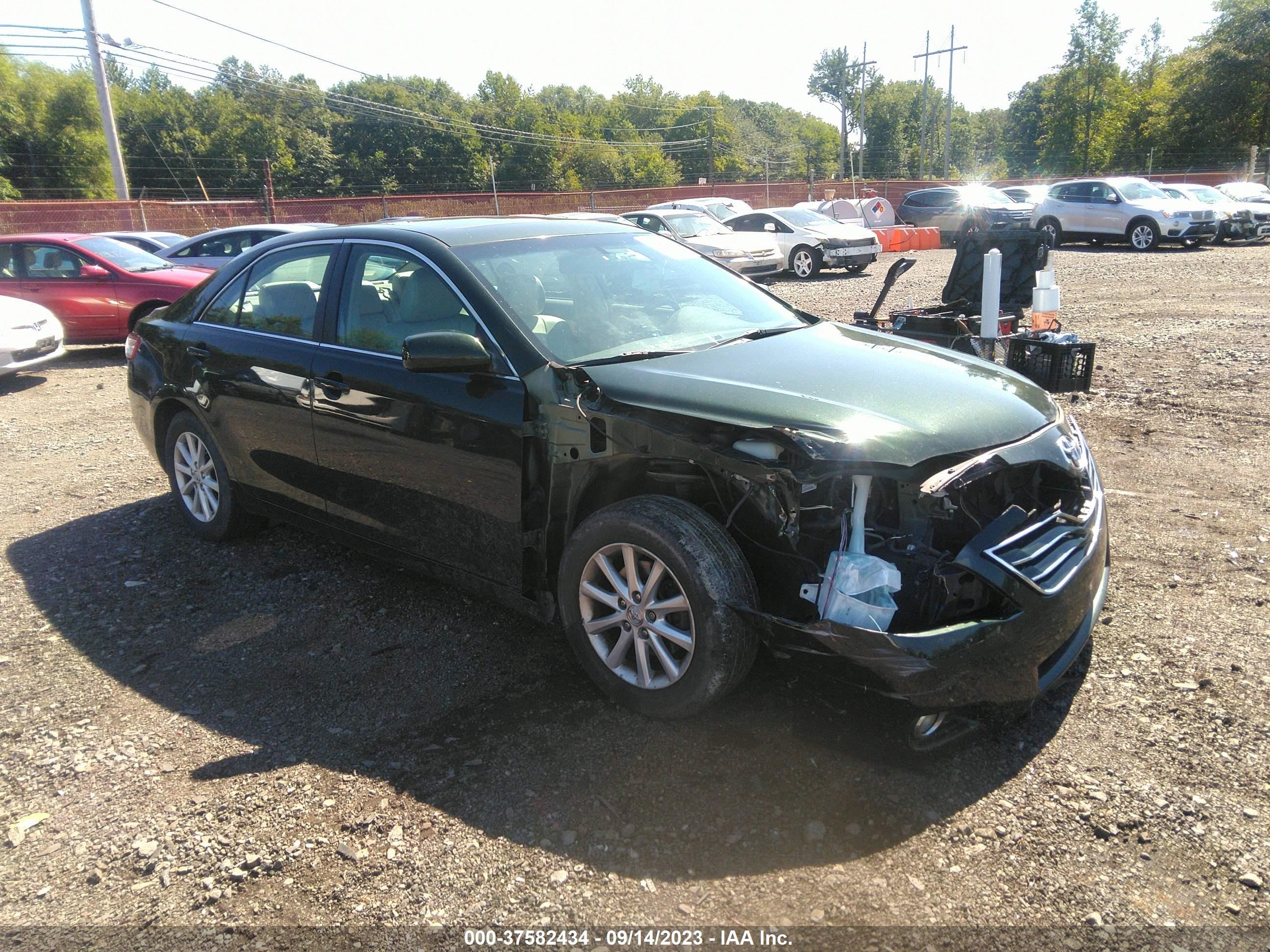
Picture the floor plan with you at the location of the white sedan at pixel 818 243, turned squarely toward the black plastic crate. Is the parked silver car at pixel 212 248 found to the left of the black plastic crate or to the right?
right

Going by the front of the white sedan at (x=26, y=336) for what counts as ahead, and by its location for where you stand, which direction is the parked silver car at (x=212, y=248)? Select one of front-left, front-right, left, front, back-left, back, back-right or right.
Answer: left

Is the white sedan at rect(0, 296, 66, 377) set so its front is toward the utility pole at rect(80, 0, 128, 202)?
no

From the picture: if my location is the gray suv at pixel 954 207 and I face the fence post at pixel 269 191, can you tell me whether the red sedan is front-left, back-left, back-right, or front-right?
front-left

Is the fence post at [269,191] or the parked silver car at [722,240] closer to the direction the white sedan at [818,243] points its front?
the parked silver car

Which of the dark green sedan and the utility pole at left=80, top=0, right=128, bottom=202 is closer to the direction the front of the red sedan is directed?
the dark green sedan

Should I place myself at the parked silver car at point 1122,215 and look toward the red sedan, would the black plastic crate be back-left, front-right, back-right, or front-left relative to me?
front-left

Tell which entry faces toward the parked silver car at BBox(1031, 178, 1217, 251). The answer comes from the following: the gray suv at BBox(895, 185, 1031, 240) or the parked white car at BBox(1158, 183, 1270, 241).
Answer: the gray suv

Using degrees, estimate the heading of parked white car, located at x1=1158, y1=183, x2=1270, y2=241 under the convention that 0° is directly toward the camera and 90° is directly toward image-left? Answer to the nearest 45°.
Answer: approximately 315°

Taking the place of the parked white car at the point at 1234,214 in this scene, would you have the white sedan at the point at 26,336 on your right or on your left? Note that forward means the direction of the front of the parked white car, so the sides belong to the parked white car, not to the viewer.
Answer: on your right

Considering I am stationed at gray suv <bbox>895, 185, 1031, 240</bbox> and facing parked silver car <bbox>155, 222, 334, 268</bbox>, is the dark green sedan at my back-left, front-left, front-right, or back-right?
front-left

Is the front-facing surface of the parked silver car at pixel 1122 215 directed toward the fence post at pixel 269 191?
no

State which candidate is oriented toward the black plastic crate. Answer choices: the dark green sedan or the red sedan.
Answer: the red sedan

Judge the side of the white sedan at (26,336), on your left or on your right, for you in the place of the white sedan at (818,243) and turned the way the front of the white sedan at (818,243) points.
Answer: on your right

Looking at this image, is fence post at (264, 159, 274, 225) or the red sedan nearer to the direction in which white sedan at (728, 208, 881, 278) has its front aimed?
the red sedan

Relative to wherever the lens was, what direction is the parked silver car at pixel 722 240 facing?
facing the viewer and to the right of the viewer

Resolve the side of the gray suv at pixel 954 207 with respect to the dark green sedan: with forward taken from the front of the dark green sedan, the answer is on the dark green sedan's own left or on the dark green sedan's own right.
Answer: on the dark green sedan's own left

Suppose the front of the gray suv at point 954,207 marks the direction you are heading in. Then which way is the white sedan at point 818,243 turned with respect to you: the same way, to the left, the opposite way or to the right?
the same way
